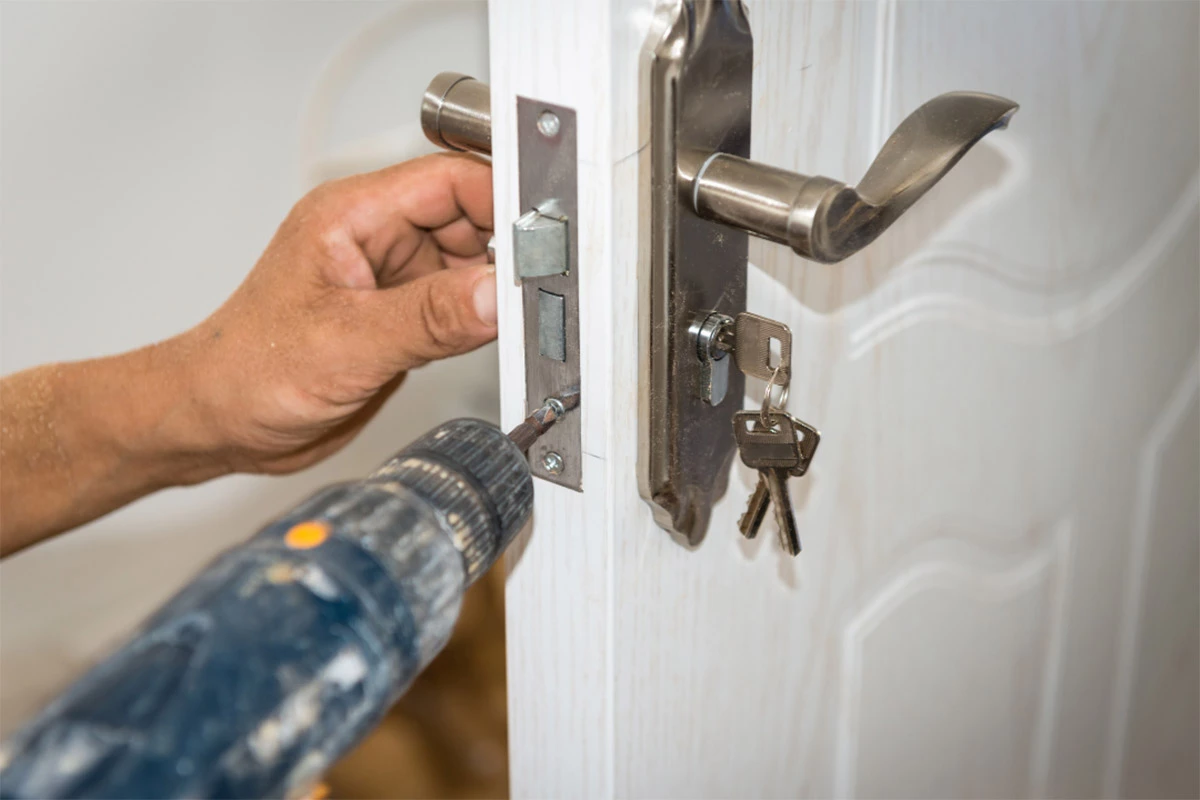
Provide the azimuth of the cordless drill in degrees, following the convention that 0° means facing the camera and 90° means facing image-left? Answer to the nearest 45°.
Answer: approximately 225°
